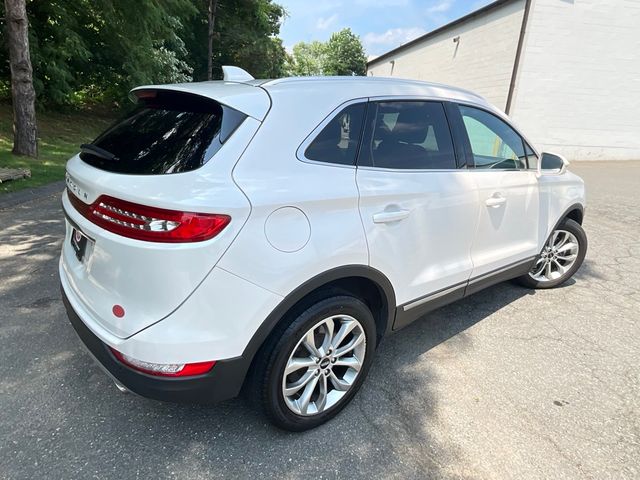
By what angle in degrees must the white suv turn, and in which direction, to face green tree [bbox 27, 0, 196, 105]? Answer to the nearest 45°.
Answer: approximately 90° to its left

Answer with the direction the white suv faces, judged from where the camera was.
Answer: facing away from the viewer and to the right of the viewer
